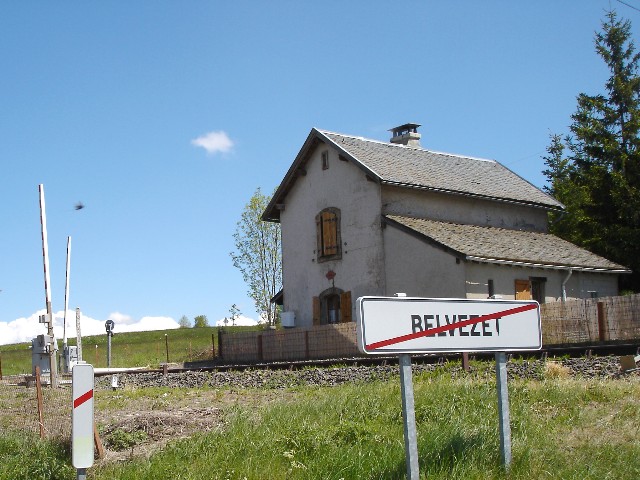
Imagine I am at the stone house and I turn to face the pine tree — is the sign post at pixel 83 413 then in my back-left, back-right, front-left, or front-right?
back-right
